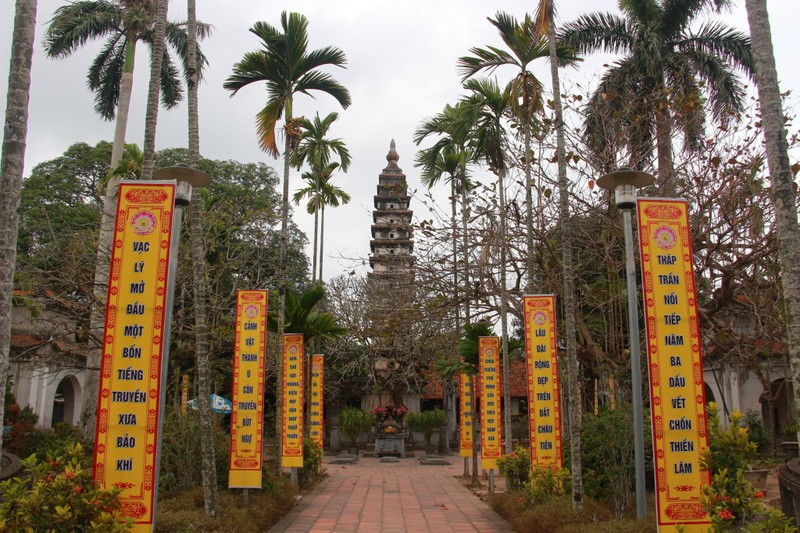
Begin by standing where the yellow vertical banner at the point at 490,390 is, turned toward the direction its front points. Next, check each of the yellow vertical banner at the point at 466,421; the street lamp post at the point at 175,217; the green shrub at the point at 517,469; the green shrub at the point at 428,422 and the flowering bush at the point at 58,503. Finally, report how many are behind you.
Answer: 2

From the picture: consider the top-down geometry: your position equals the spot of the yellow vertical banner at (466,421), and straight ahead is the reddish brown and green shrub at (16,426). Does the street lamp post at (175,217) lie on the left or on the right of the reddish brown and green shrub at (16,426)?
left

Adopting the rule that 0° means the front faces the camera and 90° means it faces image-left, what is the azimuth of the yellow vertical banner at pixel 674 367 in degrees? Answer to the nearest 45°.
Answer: approximately 0°

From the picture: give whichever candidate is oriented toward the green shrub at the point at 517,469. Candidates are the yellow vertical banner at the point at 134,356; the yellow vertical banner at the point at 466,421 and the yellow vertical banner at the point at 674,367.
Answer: the yellow vertical banner at the point at 466,421

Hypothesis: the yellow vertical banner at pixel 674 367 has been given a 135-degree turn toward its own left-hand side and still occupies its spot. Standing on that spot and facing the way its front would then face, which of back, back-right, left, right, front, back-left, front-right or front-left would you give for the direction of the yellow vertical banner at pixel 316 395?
left

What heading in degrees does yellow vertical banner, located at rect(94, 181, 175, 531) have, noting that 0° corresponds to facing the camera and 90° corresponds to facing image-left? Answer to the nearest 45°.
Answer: approximately 0°

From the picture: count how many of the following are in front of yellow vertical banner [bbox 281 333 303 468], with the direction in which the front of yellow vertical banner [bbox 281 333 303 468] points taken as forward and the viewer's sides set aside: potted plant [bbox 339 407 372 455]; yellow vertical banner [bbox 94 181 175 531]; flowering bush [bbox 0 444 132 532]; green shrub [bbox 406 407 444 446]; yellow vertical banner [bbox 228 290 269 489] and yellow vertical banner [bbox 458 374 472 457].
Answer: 3
